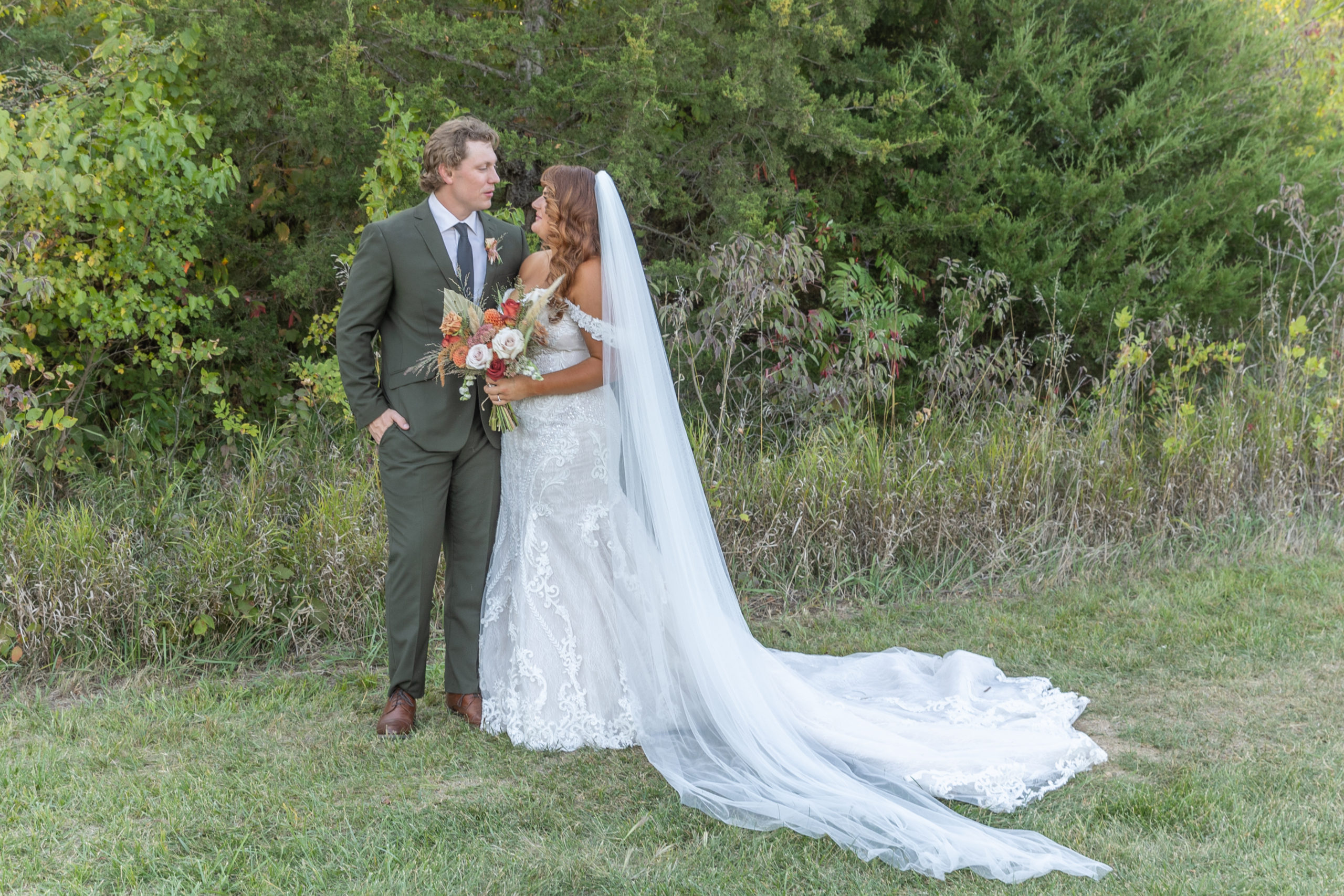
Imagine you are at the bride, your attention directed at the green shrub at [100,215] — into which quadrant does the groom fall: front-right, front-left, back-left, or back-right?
front-left

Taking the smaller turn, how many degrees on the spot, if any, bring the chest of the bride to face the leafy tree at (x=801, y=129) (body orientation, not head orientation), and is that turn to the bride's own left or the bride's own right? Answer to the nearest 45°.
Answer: approximately 90° to the bride's own right

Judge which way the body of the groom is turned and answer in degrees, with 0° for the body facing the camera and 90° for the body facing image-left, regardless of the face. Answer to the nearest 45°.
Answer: approximately 315°

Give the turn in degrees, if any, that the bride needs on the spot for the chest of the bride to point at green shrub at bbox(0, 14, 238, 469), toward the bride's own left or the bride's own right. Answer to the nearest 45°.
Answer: approximately 45° to the bride's own right

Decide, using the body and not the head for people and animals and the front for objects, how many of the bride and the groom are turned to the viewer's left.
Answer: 1

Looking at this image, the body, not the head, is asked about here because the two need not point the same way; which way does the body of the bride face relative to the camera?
to the viewer's left

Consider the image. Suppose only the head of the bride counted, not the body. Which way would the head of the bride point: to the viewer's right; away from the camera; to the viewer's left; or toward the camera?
to the viewer's left
